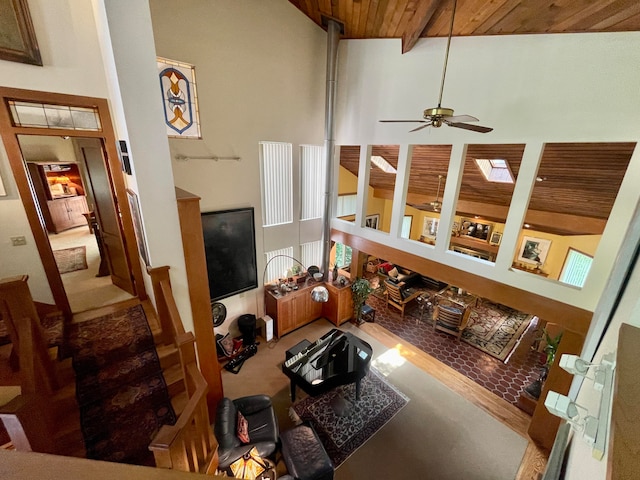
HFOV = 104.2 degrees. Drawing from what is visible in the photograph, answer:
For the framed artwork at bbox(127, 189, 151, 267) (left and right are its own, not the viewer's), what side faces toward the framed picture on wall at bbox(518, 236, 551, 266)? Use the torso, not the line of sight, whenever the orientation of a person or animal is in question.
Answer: back

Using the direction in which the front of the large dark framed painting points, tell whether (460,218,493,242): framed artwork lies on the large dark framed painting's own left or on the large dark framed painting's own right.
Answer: on the large dark framed painting's own left

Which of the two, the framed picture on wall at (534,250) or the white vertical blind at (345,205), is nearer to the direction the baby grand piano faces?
the white vertical blind

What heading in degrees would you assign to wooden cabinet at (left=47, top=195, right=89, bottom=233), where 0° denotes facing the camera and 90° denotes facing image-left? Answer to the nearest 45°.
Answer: approximately 0°

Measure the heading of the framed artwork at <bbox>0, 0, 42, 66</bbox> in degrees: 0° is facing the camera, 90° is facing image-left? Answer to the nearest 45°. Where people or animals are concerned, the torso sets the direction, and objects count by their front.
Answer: approximately 315°

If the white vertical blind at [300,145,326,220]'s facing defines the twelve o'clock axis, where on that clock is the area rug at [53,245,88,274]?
The area rug is roughly at 4 o'clock from the white vertical blind.

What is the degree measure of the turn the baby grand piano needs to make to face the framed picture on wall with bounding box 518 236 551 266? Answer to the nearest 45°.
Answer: approximately 90° to its right

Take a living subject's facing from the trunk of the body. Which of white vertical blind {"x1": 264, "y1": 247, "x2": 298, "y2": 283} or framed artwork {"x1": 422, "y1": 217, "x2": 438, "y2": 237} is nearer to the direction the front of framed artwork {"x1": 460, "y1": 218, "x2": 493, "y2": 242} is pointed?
the white vertical blind

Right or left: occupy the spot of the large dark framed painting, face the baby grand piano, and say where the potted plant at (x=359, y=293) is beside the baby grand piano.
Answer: left

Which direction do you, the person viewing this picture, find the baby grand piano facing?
facing away from the viewer and to the left of the viewer
